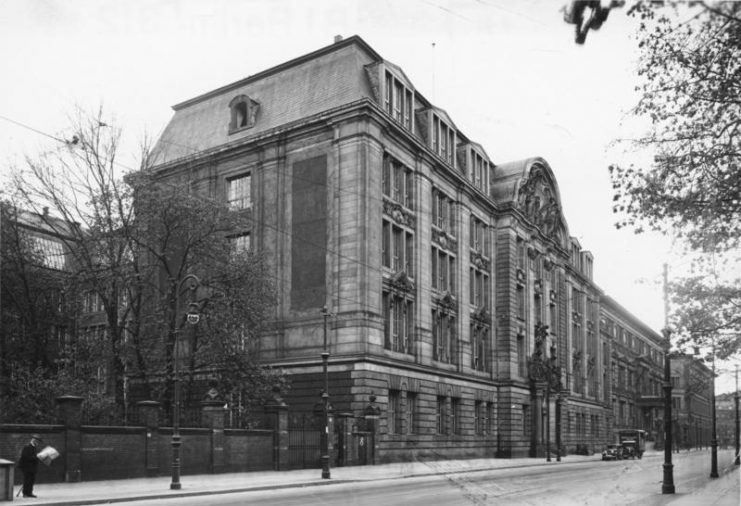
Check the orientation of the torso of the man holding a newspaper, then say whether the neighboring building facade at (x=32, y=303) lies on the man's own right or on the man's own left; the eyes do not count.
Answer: on the man's own left

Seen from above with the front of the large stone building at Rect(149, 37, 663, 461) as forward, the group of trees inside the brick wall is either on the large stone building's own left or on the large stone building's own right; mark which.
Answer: on the large stone building's own right

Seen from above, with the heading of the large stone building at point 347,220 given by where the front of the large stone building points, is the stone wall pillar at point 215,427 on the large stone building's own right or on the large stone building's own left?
on the large stone building's own right

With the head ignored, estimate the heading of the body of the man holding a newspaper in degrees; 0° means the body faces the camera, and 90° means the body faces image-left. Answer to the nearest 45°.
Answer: approximately 270°

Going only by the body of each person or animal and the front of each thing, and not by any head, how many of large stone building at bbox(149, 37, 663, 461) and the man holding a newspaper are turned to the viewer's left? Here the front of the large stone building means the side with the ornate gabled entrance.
0

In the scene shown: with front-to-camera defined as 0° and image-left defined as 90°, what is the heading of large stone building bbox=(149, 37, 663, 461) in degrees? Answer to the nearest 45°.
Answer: approximately 315°
